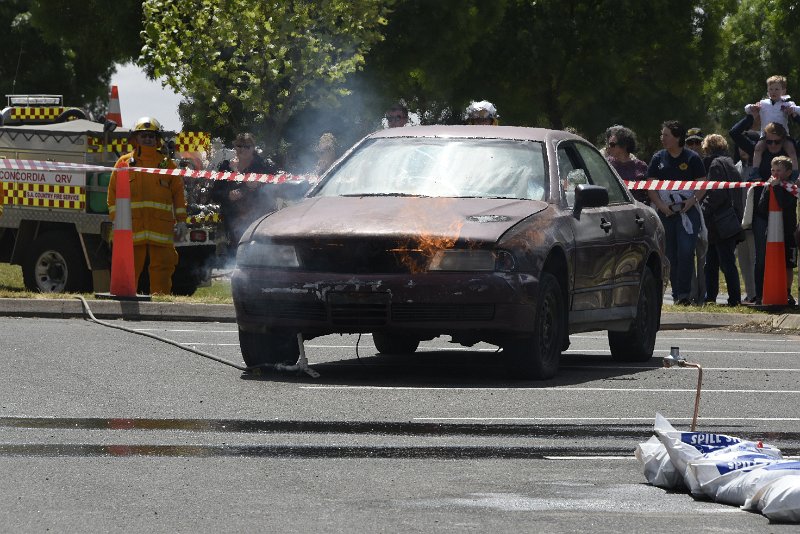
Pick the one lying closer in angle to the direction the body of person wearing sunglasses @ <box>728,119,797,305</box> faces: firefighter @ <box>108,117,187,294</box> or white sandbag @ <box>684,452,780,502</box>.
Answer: the white sandbag

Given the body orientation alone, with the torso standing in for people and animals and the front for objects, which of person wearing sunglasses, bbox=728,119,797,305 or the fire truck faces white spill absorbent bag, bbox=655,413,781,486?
the person wearing sunglasses

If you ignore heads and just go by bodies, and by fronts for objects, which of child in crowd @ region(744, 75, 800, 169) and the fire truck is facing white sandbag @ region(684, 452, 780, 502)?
the child in crowd

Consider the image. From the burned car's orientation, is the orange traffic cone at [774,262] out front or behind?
behind

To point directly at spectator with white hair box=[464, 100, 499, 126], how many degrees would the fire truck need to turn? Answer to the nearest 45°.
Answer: approximately 180°

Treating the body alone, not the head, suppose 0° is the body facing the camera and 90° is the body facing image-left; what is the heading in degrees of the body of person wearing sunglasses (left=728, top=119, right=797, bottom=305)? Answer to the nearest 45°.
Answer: approximately 0°
